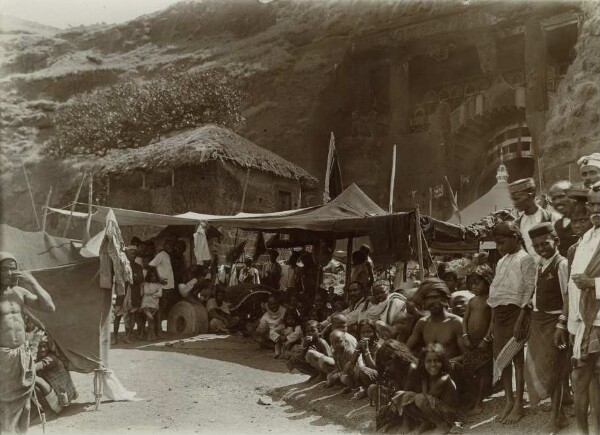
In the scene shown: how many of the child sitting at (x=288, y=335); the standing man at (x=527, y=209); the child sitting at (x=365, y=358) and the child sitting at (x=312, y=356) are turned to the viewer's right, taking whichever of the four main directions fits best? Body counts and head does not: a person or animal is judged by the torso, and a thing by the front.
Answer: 0

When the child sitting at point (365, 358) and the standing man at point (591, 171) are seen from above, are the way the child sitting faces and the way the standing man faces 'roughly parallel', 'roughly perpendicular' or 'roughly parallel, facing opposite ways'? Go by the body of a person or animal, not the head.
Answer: roughly parallel

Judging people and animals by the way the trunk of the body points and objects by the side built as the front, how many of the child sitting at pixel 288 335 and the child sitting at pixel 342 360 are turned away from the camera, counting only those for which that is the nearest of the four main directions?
0

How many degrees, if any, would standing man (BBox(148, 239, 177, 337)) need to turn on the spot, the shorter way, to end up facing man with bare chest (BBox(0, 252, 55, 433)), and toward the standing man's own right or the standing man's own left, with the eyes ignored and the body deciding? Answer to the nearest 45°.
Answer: approximately 45° to the standing man's own right

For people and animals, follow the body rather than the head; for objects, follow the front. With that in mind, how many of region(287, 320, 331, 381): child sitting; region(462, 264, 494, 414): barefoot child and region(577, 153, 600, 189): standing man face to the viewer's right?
0

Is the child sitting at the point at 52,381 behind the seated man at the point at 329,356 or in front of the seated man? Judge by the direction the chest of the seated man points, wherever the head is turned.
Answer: in front

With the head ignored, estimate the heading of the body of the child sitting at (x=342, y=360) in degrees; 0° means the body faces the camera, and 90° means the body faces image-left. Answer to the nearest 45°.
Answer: approximately 45°

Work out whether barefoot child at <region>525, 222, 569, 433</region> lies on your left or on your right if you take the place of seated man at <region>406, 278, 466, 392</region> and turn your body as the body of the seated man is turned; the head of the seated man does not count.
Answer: on your left

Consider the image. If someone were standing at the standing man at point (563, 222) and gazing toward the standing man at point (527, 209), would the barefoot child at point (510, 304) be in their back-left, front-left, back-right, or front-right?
front-left

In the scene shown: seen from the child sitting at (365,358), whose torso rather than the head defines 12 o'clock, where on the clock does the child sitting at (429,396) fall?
the child sitting at (429,396) is roughly at 10 o'clock from the child sitting at (365,358).

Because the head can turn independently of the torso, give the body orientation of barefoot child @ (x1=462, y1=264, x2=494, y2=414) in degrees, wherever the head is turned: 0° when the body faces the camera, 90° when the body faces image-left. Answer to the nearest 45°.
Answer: approximately 45°

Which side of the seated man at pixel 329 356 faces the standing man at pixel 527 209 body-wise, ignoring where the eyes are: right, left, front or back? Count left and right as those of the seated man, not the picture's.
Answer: left

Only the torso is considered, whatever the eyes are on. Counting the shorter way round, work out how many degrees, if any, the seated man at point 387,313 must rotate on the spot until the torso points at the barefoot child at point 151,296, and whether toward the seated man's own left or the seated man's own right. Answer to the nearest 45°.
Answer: approximately 90° to the seated man's own right

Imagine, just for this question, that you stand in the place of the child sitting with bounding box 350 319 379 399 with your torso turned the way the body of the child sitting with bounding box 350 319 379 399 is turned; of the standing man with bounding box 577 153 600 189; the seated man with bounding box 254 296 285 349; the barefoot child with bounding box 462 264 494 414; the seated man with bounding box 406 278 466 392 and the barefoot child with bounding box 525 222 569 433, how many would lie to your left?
4

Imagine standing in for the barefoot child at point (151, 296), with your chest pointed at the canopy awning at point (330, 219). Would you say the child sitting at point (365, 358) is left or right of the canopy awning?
right

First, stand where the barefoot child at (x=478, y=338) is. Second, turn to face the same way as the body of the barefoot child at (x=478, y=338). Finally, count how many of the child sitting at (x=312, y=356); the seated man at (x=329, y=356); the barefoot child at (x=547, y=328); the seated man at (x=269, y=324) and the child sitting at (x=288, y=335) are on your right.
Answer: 4
